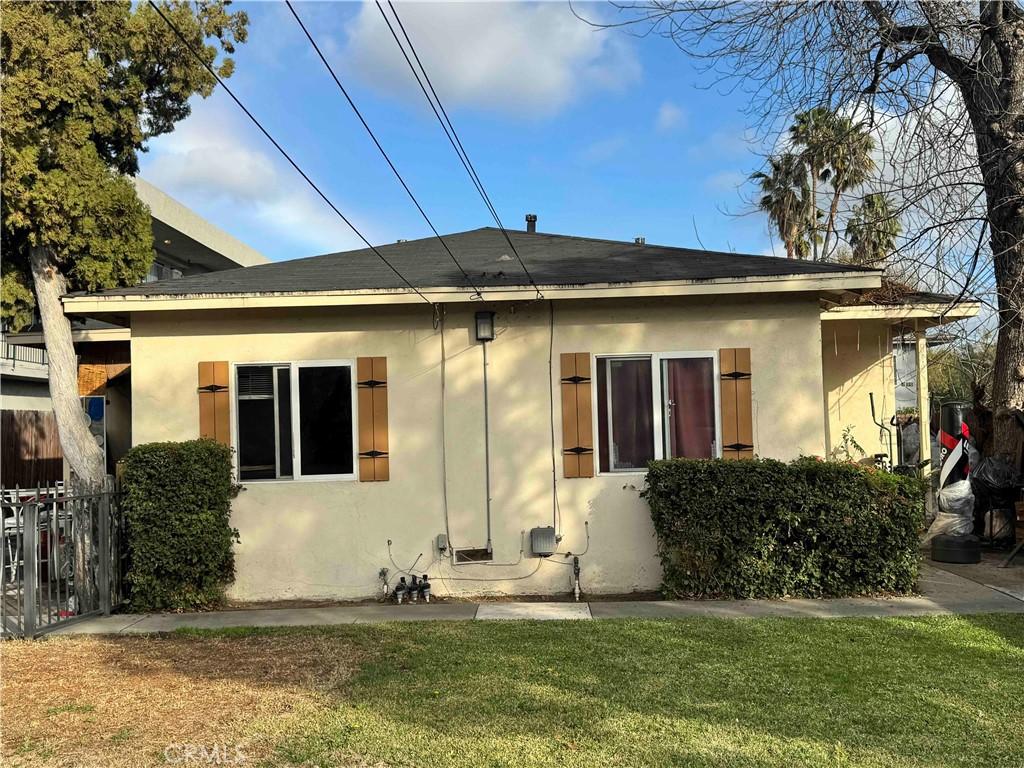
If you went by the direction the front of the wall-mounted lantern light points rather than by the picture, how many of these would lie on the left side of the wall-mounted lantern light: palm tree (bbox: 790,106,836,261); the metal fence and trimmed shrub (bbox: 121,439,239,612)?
1

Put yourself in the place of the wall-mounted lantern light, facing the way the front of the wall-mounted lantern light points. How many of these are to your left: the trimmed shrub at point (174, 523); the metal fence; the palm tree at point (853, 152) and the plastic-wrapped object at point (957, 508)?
2

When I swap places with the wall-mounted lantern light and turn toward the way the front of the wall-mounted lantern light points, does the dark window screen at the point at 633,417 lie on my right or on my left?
on my left

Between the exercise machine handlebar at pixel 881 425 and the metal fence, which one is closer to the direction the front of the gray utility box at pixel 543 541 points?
the metal fence

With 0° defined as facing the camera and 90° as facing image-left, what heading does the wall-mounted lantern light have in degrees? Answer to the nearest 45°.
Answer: approximately 0°

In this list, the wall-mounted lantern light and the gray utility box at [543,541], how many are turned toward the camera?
2

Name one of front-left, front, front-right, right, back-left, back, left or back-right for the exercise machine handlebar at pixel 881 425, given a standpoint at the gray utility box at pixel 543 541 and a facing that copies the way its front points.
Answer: back-left
